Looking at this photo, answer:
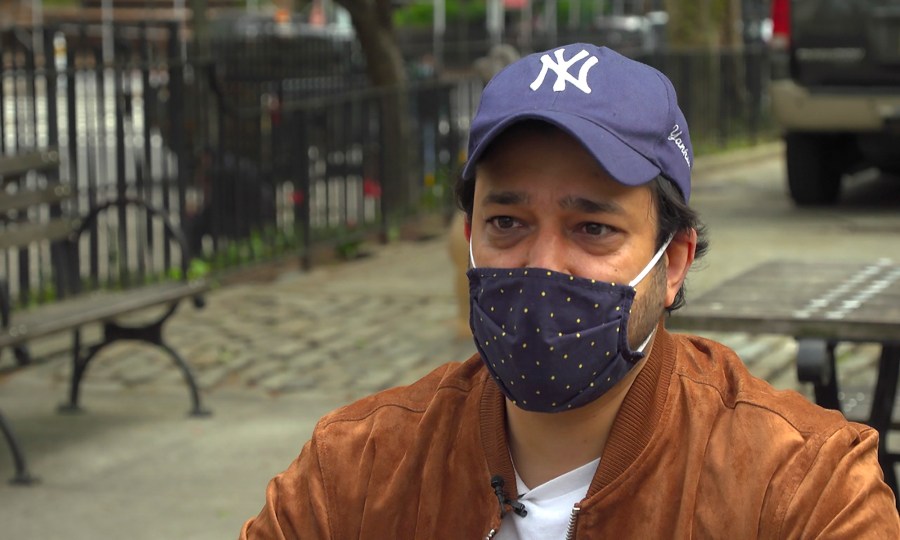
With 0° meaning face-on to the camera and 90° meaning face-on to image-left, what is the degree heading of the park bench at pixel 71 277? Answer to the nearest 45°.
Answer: approximately 315°

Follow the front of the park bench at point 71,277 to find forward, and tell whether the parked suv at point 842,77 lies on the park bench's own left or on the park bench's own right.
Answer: on the park bench's own left

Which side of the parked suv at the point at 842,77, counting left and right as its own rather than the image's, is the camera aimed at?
back

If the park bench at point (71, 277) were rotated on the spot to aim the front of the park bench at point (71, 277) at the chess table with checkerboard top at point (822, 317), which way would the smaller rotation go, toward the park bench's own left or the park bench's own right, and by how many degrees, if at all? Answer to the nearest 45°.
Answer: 0° — it already faces it

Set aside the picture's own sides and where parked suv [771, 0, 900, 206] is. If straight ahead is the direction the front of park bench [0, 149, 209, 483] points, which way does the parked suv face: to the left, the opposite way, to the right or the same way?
to the left

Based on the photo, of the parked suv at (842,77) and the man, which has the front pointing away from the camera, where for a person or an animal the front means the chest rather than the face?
the parked suv

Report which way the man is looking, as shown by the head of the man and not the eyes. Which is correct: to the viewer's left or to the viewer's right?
to the viewer's left

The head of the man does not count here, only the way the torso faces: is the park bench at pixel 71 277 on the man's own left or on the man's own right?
on the man's own right

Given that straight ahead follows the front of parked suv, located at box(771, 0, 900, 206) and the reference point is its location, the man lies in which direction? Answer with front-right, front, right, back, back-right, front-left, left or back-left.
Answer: back

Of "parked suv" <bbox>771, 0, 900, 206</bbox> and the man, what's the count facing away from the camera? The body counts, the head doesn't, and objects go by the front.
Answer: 1

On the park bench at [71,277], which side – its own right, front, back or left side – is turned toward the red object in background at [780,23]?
left

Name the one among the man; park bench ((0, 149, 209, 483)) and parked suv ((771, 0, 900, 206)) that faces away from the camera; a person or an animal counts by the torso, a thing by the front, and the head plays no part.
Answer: the parked suv

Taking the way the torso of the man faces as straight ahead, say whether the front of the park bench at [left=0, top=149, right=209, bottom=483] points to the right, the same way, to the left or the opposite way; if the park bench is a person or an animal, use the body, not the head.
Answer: to the left

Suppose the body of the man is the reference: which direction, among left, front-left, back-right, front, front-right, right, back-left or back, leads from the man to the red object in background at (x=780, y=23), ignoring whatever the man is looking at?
back-right

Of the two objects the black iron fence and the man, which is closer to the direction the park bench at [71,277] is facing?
the man
